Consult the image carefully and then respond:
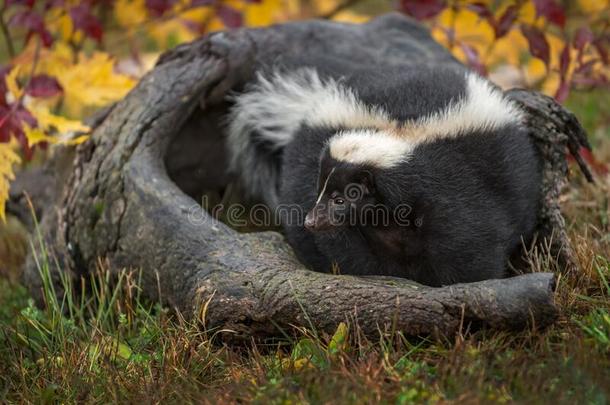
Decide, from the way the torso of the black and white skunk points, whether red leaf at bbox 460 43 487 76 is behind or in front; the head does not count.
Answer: behind

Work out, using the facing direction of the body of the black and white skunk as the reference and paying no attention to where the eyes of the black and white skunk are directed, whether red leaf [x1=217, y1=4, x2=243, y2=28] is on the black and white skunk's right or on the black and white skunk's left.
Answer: on the black and white skunk's right

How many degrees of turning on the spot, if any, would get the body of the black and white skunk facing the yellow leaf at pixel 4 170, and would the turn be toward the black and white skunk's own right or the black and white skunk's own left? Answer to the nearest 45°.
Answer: approximately 45° to the black and white skunk's own right

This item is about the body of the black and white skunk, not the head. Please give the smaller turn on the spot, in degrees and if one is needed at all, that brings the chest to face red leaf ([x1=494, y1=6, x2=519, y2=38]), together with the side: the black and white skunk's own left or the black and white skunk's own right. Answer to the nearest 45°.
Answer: approximately 135° to the black and white skunk's own right

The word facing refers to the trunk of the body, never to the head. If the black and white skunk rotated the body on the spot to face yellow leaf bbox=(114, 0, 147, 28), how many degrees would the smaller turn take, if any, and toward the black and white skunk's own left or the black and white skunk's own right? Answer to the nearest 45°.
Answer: approximately 90° to the black and white skunk's own right

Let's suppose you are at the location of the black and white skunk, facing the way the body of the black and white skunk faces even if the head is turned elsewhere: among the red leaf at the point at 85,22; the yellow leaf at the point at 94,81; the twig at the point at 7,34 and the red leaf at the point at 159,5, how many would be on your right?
4

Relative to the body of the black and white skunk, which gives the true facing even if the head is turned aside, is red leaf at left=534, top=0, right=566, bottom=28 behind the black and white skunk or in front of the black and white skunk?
behind

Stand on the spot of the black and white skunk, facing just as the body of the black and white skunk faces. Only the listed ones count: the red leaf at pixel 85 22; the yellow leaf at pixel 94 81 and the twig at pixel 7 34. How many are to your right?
3

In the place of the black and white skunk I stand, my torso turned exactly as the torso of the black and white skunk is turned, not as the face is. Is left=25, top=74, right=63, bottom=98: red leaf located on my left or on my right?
on my right

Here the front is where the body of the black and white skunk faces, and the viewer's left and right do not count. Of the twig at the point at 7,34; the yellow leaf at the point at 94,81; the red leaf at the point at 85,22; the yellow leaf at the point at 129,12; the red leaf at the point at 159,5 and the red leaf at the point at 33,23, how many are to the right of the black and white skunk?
6

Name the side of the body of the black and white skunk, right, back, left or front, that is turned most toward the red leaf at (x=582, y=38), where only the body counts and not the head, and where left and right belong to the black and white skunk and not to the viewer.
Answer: back

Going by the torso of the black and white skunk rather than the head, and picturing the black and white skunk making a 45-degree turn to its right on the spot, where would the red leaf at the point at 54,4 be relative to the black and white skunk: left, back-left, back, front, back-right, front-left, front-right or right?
front-right

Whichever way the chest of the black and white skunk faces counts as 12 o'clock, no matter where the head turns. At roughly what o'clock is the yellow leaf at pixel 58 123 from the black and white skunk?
The yellow leaf is roughly at 2 o'clock from the black and white skunk.

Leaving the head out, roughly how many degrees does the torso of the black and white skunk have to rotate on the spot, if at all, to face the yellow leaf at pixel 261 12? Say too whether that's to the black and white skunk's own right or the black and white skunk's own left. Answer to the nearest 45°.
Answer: approximately 135° to the black and white skunk's own right

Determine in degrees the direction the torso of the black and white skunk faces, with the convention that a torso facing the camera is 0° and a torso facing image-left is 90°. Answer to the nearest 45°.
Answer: approximately 45°
